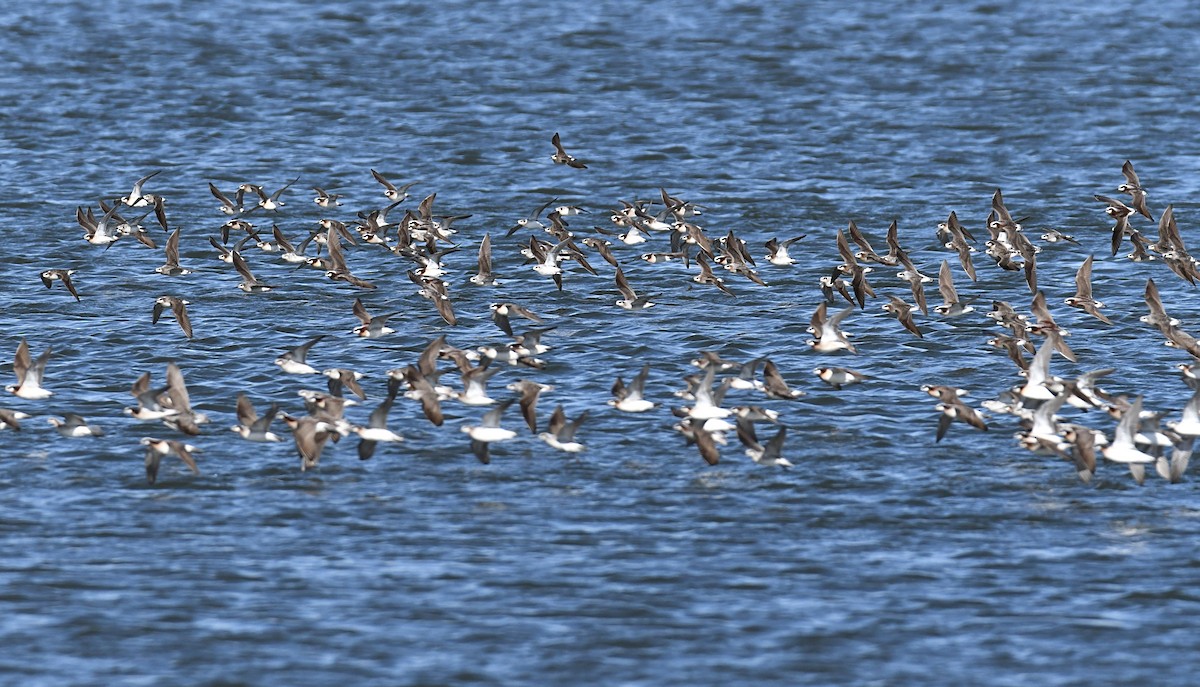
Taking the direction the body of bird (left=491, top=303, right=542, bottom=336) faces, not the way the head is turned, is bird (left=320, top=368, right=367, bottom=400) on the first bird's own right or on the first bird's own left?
on the first bird's own left

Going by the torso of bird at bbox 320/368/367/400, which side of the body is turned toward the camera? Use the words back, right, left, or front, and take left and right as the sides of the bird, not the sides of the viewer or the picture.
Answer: left

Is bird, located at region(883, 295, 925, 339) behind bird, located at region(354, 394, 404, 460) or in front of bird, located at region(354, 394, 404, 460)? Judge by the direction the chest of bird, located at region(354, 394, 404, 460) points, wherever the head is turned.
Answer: behind

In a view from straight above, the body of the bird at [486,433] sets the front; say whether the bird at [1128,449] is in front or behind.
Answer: behind

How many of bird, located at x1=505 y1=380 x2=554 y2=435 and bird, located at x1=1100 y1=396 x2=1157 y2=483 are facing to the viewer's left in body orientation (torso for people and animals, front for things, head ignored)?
2

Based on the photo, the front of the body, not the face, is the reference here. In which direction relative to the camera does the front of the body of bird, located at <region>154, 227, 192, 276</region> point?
to the viewer's left

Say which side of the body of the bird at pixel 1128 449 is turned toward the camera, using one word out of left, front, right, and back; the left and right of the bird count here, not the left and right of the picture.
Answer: left

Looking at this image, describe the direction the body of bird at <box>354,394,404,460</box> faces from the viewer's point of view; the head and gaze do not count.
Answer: to the viewer's left

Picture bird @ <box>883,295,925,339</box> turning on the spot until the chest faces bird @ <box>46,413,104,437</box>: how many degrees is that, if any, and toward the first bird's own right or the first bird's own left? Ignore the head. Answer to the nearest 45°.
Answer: approximately 45° to the first bird's own left

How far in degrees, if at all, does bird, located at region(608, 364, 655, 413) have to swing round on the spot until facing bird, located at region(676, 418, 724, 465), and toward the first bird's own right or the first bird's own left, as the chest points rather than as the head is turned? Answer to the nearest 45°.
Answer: approximately 135° to the first bird's own left

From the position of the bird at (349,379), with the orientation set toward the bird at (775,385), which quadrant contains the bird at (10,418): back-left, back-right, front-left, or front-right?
back-right

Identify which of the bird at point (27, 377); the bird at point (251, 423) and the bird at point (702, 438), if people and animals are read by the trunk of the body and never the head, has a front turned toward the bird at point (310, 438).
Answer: the bird at point (702, 438)

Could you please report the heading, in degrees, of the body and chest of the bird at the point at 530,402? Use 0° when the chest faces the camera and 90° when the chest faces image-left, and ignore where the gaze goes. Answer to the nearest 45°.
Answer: approximately 90°

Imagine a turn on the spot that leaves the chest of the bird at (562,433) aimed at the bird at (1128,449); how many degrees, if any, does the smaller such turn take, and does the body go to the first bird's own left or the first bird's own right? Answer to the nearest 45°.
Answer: approximately 180°

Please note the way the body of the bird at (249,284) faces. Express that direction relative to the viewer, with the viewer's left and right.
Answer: facing to the left of the viewer

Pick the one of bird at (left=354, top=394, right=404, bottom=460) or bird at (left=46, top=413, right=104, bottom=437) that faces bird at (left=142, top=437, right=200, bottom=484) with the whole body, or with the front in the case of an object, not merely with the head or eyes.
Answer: bird at (left=354, top=394, right=404, bottom=460)
